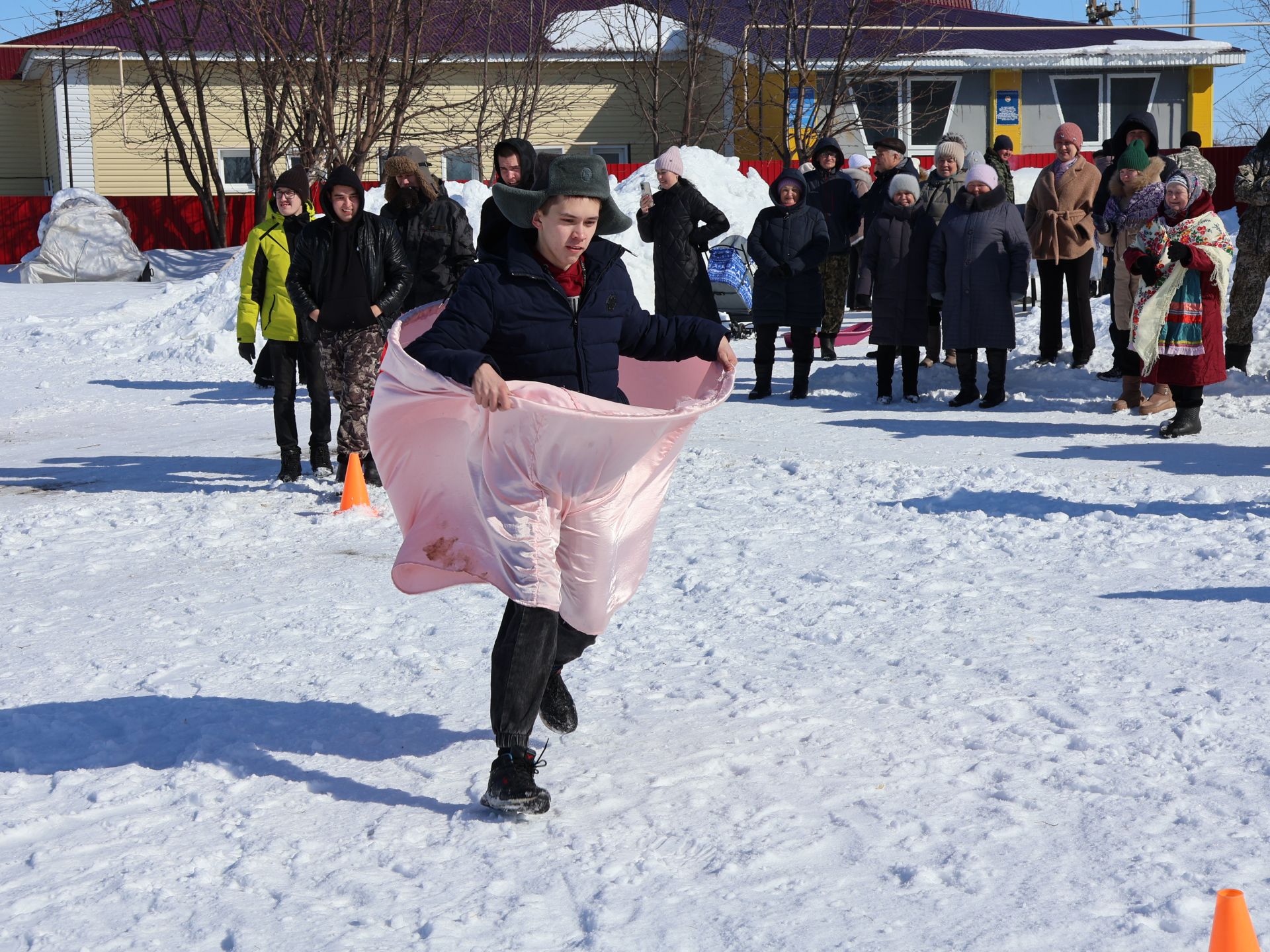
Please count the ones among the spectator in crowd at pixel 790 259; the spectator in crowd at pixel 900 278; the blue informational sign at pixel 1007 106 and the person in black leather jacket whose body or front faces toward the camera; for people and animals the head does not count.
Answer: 4

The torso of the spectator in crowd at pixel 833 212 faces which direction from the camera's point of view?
toward the camera

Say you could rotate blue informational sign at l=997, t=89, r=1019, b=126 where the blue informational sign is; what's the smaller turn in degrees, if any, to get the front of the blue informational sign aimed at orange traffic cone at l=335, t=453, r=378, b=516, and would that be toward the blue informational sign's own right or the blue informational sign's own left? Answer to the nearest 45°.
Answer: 0° — it already faces it

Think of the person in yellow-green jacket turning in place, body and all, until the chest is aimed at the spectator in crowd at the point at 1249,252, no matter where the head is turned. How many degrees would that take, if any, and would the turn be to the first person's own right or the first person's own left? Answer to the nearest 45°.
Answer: approximately 45° to the first person's own left

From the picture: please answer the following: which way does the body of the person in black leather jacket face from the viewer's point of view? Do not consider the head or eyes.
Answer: toward the camera

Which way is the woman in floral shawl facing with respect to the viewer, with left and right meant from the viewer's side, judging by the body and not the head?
facing the viewer and to the left of the viewer

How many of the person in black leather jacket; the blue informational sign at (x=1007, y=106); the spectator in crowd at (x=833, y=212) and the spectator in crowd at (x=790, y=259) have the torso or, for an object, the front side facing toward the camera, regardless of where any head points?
4

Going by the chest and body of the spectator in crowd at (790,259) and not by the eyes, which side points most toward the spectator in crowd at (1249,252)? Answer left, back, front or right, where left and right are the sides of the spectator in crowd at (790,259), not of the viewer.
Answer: left

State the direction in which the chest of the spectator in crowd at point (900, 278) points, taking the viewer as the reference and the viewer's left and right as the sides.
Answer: facing the viewer

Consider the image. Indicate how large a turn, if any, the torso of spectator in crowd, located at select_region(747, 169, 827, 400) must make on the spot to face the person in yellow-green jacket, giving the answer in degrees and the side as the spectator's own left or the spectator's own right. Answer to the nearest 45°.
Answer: approximately 45° to the spectator's own right
